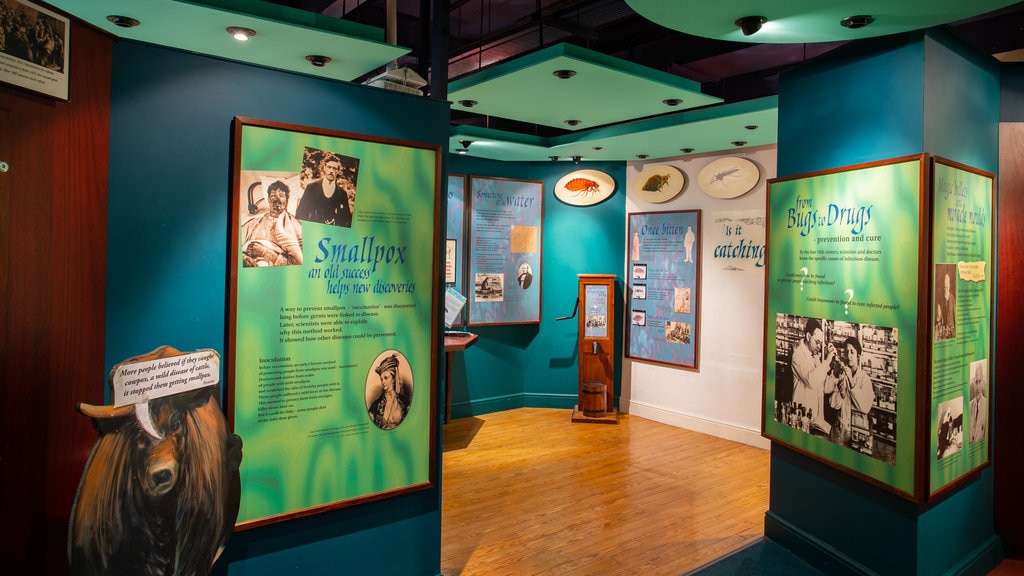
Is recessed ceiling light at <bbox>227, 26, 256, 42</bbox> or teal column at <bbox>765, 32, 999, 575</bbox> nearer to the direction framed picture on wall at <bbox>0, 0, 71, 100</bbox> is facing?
the teal column

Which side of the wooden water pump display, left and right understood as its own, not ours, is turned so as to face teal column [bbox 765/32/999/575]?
front

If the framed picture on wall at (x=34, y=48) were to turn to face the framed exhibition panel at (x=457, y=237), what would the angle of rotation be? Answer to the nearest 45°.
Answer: approximately 90° to its left

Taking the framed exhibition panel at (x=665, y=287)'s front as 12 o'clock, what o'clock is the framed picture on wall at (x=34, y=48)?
The framed picture on wall is roughly at 11 o'clock from the framed exhibition panel.

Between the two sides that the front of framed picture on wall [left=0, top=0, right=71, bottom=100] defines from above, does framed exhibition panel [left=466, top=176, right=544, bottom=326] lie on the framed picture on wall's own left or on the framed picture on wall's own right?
on the framed picture on wall's own left

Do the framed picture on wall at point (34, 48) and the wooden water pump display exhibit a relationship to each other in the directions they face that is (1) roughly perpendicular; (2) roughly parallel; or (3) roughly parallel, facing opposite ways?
roughly perpendicular

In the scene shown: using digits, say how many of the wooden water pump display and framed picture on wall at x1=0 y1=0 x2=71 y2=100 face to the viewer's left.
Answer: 0

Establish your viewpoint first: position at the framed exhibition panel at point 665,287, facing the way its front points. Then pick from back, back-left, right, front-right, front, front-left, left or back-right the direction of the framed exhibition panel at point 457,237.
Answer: front-right

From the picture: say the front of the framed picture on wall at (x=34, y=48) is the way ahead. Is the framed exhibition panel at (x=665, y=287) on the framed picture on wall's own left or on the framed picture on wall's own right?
on the framed picture on wall's own left

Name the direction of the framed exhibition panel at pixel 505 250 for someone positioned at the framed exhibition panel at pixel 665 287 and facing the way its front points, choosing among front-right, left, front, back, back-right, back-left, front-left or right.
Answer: front-right

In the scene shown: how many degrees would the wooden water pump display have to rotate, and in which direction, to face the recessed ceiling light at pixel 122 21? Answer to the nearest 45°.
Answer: approximately 45° to its right

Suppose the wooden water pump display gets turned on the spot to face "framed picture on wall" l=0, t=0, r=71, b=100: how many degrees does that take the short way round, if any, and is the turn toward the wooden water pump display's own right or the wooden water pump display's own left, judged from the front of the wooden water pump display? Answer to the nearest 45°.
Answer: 0° — it already faces it

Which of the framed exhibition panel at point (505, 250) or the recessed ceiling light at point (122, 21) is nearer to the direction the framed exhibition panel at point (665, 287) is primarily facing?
the recessed ceiling light

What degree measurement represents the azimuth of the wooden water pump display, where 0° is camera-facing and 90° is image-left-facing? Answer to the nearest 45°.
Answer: approximately 0°
